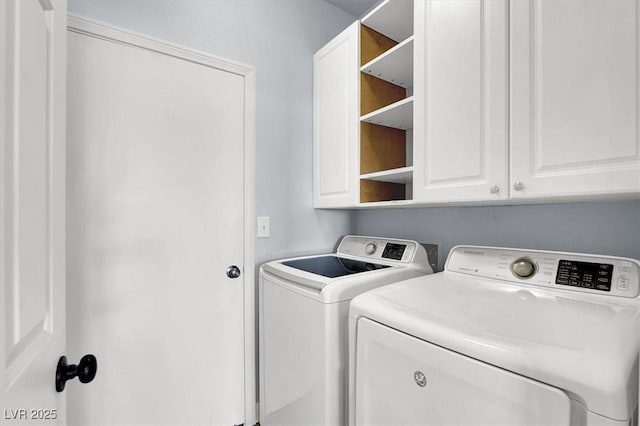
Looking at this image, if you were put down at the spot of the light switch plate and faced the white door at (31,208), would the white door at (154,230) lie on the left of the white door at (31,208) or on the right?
right

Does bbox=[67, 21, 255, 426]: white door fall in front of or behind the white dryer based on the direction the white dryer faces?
in front

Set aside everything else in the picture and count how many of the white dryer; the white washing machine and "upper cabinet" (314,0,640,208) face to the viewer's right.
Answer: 0

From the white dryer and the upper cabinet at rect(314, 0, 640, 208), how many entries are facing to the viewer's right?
0

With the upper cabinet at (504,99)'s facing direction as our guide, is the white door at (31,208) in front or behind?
in front

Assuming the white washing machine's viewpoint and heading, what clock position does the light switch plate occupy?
The light switch plate is roughly at 3 o'clock from the white washing machine.

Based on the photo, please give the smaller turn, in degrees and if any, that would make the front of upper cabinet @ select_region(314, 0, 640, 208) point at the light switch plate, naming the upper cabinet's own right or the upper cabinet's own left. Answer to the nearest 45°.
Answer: approximately 45° to the upper cabinet's own right

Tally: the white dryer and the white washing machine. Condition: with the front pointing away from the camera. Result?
0

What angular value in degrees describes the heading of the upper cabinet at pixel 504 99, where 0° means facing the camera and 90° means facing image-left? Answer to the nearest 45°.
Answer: approximately 45°

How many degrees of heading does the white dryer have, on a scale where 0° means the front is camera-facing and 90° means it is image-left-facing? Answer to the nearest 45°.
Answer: approximately 45°

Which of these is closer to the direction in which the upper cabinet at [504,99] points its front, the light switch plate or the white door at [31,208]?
the white door

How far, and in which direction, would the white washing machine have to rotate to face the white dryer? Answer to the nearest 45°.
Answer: approximately 90° to its left
